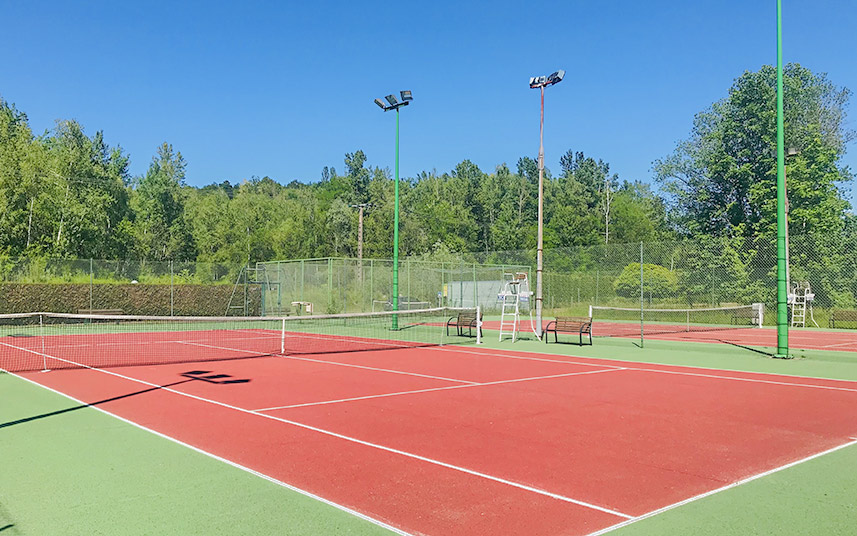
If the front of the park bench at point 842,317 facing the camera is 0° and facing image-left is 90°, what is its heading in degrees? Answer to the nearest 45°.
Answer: approximately 45°
